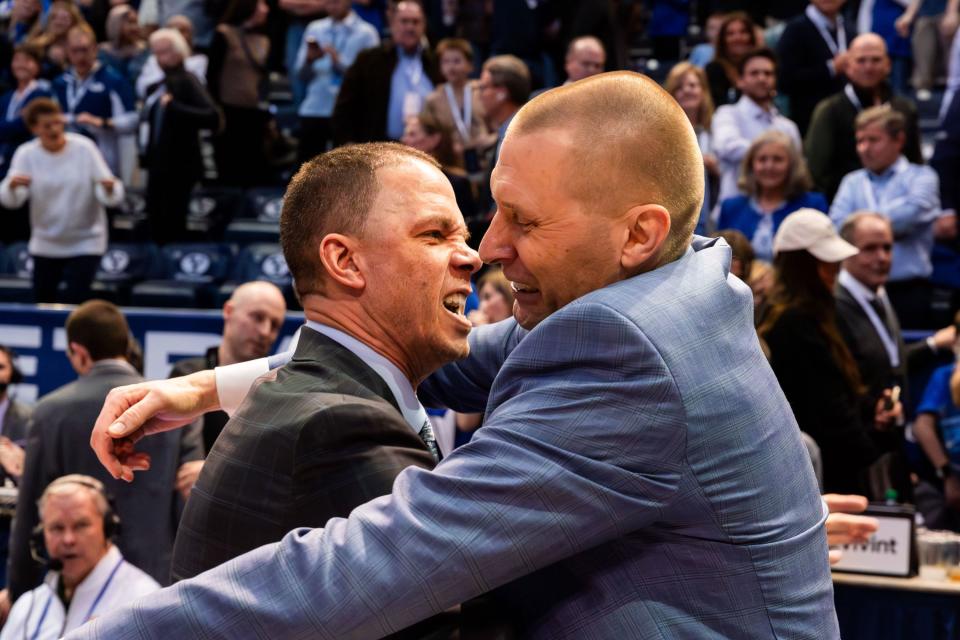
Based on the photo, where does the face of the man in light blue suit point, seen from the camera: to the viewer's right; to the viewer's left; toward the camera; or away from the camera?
to the viewer's left

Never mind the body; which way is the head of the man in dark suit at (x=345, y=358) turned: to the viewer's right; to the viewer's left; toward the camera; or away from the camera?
to the viewer's right

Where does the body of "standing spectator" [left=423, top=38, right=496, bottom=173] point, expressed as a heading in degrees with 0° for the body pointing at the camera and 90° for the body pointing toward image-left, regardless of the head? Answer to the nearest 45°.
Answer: approximately 0°

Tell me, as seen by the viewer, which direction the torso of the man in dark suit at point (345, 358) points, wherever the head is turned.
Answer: to the viewer's right

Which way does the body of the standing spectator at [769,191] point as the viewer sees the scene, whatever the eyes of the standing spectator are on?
toward the camera

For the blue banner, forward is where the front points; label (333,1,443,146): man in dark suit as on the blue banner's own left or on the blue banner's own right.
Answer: on the blue banner's own left

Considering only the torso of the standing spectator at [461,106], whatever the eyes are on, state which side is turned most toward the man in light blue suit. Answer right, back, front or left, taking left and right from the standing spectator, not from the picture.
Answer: front

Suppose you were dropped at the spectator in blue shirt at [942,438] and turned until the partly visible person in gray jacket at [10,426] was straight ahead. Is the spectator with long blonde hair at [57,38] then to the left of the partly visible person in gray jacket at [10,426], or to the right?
right

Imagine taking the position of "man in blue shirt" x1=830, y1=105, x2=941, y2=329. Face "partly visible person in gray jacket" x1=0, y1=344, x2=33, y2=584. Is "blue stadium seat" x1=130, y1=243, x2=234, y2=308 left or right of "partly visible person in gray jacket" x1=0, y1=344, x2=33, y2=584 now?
right

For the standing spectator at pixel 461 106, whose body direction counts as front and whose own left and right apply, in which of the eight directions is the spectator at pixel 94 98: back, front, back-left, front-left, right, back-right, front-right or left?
back-right

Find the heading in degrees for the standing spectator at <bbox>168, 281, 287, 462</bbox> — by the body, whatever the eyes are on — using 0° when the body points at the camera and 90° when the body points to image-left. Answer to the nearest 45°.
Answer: approximately 315°

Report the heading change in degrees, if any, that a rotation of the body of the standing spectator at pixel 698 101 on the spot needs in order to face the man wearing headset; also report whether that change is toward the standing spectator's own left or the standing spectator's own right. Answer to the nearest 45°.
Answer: approximately 45° to the standing spectator's own right

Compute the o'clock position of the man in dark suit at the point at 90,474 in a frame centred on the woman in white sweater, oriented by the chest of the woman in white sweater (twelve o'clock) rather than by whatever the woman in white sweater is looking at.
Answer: The man in dark suit is roughly at 12 o'clock from the woman in white sweater.

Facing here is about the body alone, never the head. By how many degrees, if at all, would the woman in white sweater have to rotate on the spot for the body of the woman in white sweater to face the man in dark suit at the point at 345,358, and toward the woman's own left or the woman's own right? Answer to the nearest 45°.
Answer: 0° — they already face them

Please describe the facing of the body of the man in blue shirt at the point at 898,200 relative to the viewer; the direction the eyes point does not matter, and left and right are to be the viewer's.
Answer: facing the viewer and to the left of the viewer

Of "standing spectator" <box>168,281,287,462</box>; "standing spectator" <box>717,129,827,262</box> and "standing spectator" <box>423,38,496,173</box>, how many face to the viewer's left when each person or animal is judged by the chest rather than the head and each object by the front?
0

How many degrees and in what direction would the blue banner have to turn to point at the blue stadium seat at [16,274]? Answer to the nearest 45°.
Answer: approximately 180°

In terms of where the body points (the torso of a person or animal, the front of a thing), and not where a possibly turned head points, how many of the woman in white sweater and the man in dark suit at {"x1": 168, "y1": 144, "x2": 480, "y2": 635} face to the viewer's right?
1

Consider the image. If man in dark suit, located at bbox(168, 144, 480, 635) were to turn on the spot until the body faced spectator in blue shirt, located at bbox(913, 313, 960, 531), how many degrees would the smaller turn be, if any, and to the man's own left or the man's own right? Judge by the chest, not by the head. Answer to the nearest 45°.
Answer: approximately 45° to the man's own left
